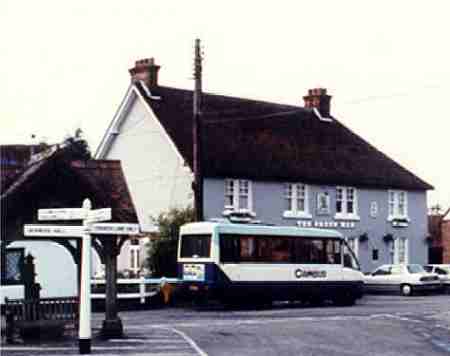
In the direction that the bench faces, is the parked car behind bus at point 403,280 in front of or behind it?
behind

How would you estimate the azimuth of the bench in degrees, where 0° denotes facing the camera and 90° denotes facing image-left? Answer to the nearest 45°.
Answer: approximately 0°

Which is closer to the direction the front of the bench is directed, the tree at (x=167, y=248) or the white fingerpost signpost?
the white fingerpost signpost

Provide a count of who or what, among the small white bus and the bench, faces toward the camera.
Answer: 1

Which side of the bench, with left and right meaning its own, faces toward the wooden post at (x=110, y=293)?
left
